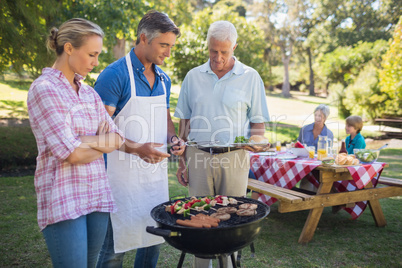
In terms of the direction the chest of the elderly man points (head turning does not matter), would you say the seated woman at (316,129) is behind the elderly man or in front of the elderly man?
behind

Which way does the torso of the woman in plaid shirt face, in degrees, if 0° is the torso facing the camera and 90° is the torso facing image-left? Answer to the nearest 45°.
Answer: approximately 315°

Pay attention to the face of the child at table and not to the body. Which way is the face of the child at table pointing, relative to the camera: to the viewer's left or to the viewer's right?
to the viewer's left

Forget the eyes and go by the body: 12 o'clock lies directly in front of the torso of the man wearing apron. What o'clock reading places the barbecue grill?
The barbecue grill is roughly at 12 o'clock from the man wearing apron.

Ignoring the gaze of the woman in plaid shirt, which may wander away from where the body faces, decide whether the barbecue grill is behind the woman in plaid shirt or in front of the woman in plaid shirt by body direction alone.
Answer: in front

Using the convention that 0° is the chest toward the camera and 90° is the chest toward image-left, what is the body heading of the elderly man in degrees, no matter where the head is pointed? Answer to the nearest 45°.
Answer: approximately 0°
